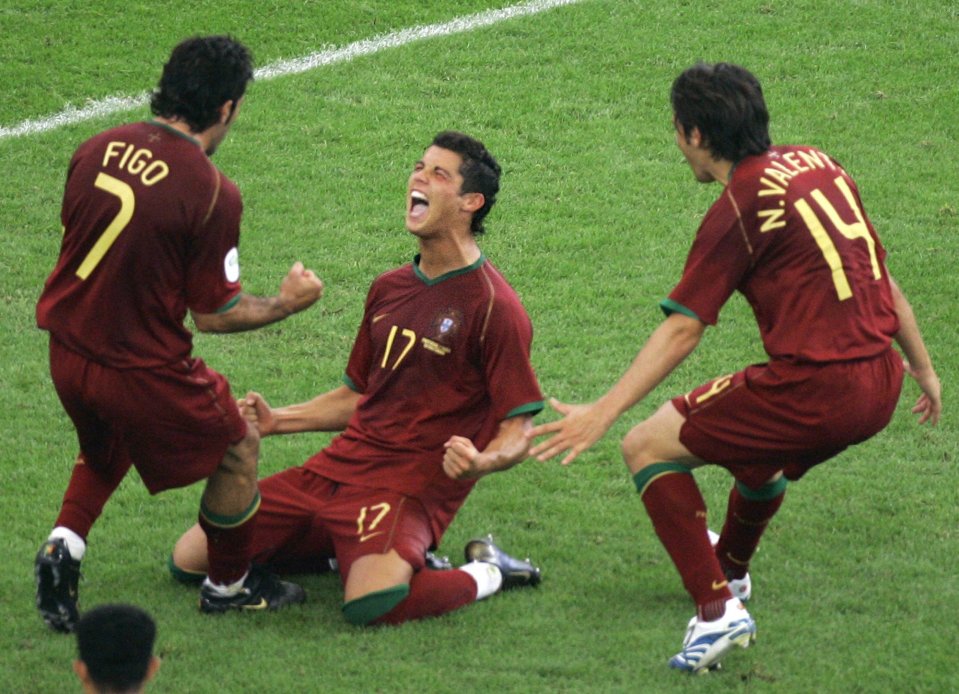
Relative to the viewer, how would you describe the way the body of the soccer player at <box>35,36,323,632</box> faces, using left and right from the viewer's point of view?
facing away from the viewer and to the right of the viewer

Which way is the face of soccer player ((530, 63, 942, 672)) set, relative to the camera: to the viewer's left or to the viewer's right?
to the viewer's left

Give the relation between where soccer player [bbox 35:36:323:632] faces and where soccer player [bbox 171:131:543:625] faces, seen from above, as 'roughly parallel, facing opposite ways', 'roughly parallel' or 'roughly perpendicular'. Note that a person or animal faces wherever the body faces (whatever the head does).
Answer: roughly parallel, facing opposite ways

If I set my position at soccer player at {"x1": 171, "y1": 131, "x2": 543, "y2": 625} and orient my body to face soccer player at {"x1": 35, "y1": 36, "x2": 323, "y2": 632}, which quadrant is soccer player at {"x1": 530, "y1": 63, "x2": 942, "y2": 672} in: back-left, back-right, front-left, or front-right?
back-left

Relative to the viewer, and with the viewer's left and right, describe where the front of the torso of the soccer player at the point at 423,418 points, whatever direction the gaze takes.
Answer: facing the viewer and to the left of the viewer

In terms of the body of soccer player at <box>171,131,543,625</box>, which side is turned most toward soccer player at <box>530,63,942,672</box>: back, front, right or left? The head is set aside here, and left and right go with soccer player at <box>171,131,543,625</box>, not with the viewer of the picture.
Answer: left

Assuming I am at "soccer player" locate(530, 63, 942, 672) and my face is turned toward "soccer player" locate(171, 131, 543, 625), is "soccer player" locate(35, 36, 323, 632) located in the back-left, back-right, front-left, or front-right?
front-left

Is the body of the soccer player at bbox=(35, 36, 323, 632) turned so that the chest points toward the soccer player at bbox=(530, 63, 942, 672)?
no

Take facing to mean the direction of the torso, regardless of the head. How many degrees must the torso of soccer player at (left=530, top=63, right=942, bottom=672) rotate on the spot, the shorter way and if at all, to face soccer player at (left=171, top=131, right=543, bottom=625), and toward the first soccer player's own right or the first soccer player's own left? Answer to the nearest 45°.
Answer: approximately 45° to the first soccer player's own left

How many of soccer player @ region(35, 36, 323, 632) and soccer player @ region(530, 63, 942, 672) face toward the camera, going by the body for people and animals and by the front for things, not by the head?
0

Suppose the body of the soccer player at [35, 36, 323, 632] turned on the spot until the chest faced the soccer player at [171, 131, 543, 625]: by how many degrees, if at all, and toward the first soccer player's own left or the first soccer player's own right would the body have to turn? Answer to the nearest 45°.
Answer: approximately 45° to the first soccer player's own right

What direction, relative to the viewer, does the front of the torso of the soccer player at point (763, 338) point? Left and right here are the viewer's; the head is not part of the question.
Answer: facing away from the viewer and to the left of the viewer

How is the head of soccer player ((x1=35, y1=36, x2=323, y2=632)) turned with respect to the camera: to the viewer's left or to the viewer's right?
to the viewer's right

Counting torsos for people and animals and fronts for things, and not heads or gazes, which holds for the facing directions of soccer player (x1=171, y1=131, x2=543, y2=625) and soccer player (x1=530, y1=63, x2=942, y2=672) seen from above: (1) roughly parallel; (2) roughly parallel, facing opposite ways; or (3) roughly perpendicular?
roughly perpendicular

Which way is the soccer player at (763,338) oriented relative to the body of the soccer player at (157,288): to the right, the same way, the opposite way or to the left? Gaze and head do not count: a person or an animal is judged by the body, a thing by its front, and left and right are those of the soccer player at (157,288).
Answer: to the left

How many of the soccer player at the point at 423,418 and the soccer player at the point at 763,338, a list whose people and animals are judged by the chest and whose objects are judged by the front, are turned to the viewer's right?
0
